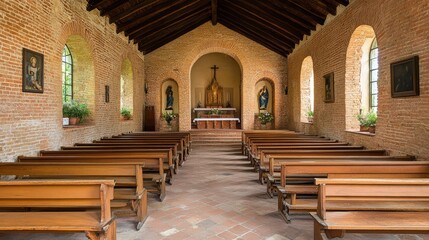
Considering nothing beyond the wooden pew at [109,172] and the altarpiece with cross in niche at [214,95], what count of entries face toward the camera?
1

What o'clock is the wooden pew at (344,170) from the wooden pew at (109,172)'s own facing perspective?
the wooden pew at (344,170) is roughly at 4 o'clock from the wooden pew at (109,172).

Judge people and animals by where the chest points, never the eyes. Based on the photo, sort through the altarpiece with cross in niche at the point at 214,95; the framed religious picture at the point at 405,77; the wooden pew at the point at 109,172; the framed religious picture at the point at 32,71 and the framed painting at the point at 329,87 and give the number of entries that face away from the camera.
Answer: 1

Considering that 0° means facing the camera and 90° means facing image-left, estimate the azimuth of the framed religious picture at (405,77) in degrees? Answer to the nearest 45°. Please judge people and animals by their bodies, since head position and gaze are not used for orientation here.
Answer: approximately 45°

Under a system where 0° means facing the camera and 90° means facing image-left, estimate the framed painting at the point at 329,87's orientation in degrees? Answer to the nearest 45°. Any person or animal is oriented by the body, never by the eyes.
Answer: approximately 45°

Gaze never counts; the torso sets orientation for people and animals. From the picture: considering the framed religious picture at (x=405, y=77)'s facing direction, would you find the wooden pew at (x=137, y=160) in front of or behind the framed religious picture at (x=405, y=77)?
in front

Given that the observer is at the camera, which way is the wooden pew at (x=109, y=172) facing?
facing away from the viewer

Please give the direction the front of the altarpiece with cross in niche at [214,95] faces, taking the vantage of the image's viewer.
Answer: facing the viewer

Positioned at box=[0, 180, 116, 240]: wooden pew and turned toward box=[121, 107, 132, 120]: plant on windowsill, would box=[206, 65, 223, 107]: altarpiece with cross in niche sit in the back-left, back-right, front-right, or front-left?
front-right

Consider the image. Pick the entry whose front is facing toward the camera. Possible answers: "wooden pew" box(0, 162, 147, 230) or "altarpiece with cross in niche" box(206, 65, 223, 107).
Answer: the altarpiece with cross in niche

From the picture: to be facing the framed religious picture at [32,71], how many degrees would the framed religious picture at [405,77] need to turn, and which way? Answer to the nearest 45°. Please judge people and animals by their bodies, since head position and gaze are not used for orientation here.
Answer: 0° — it already faces it

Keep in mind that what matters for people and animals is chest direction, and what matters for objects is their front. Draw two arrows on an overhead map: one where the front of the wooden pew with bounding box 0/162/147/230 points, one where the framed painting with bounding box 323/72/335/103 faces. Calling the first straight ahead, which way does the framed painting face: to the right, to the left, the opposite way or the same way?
to the left

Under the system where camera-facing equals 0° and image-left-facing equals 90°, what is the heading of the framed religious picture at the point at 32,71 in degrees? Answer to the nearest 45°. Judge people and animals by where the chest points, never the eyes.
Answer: approximately 315°

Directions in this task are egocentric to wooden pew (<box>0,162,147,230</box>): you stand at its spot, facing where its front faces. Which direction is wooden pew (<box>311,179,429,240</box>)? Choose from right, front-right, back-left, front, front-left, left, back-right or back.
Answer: back-right
